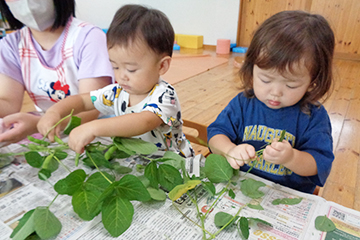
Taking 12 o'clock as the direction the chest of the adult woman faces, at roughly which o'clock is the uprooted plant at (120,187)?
The uprooted plant is roughly at 12 o'clock from the adult woman.

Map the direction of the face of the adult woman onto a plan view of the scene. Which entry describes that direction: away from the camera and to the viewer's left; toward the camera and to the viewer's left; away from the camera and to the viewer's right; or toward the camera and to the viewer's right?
toward the camera and to the viewer's left

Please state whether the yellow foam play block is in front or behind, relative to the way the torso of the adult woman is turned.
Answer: behind

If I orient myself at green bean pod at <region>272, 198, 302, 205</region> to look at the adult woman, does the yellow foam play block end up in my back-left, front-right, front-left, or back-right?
front-right

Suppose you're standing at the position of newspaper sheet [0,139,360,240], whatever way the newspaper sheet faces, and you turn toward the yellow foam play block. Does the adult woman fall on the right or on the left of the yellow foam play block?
left

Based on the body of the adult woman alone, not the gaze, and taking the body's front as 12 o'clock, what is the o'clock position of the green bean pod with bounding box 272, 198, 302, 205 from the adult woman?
The green bean pod is roughly at 11 o'clock from the adult woman.

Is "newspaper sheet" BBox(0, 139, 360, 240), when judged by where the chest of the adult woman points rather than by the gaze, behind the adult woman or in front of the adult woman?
in front

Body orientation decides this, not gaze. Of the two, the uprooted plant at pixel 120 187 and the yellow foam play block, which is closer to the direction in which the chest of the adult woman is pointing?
the uprooted plant

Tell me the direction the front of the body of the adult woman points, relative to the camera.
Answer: toward the camera
